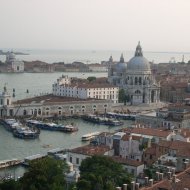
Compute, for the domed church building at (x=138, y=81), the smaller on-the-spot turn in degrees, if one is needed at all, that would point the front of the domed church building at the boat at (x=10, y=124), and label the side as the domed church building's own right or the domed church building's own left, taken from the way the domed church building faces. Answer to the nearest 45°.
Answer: approximately 90° to the domed church building's own right
